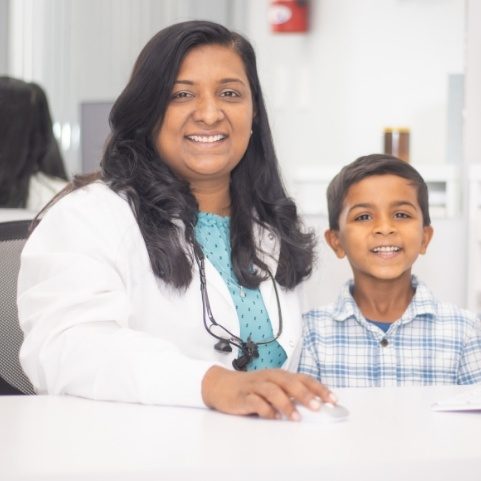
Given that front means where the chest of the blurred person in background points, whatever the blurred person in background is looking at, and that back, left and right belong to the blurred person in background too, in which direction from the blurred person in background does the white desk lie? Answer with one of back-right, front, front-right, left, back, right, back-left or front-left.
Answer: back

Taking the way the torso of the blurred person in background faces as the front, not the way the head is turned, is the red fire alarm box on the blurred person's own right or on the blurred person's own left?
on the blurred person's own right

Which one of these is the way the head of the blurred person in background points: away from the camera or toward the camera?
away from the camera

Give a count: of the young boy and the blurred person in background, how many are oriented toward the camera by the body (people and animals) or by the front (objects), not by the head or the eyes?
1

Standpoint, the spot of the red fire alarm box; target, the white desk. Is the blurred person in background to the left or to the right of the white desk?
right

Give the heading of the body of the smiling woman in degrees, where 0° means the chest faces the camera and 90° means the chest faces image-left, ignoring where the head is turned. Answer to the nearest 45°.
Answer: approximately 315°

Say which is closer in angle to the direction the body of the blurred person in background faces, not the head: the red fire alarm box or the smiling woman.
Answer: the red fire alarm box

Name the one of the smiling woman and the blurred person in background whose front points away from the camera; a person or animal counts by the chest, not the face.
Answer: the blurred person in background

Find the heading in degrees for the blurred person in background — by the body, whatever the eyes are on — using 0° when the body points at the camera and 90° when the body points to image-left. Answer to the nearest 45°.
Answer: approximately 180°

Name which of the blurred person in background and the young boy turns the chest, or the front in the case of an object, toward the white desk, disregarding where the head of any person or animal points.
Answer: the young boy

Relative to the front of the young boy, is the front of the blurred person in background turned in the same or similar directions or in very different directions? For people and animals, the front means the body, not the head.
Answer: very different directions
